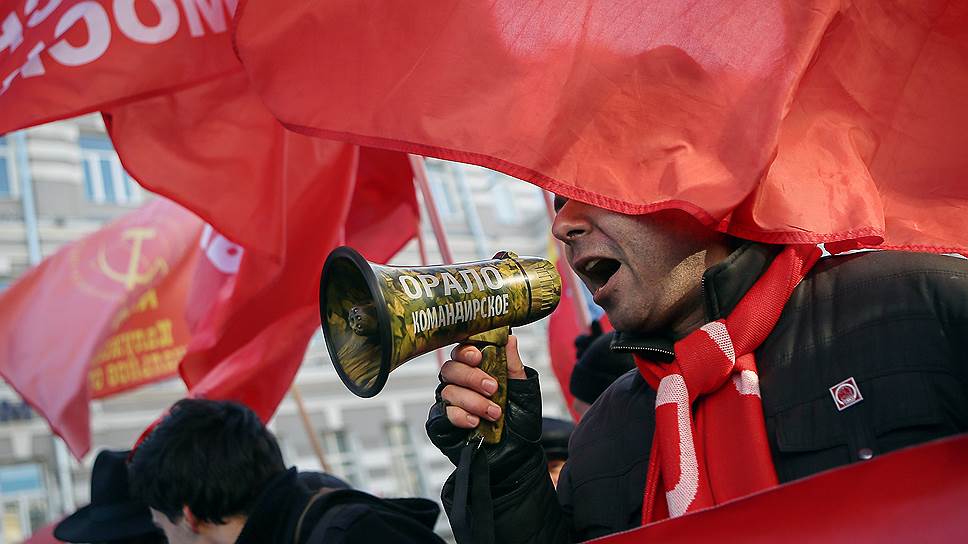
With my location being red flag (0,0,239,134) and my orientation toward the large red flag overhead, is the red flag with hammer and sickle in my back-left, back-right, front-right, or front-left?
back-left

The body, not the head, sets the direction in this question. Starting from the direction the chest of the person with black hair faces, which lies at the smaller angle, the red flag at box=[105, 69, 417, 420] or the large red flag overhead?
the red flag

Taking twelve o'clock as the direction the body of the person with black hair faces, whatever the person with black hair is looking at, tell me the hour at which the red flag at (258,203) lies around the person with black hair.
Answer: The red flag is roughly at 2 o'clock from the person with black hair.

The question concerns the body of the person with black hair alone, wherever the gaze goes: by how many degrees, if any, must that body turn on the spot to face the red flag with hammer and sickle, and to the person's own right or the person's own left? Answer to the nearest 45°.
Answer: approximately 45° to the person's own right

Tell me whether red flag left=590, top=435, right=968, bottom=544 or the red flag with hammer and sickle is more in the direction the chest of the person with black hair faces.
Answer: the red flag with hammer and sickle
